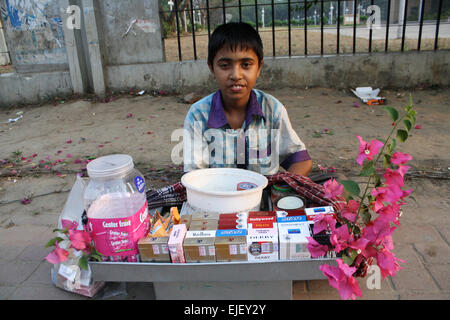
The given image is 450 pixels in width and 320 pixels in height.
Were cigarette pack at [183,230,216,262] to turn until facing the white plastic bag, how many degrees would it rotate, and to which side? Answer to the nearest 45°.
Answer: approximately 135° to its right

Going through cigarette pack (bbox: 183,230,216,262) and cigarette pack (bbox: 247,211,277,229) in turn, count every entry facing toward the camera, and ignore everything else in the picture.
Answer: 2

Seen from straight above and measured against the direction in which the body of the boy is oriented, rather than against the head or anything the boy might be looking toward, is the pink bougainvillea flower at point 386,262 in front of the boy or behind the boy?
in front

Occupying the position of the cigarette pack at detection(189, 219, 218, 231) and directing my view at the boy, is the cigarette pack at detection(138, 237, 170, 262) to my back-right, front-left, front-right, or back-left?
back-left

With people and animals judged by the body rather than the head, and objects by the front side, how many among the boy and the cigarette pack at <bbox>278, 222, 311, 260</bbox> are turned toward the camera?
2

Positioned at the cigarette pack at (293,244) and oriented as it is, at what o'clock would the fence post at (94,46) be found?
The fence post is roughly at 5 o'clock from the cigarette pack.

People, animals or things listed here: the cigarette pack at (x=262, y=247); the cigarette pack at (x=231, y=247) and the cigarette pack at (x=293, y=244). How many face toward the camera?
3
